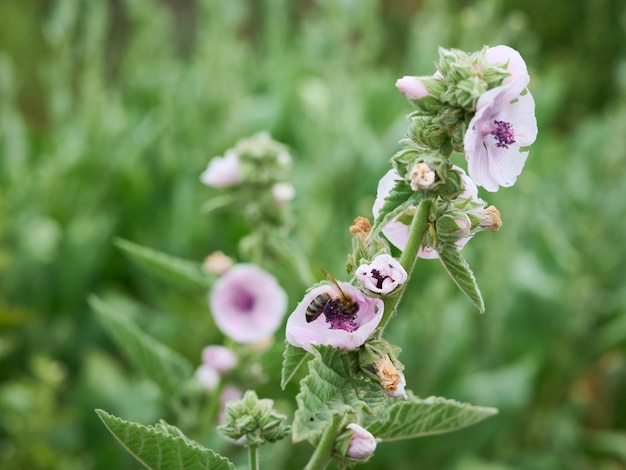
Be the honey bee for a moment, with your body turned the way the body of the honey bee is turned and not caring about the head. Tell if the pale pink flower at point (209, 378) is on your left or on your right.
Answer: on your left

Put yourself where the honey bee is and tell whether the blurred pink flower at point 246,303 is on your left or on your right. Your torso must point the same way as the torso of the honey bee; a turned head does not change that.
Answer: on your left

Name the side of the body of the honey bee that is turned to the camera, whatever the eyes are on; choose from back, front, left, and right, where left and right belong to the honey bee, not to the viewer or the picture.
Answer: right
